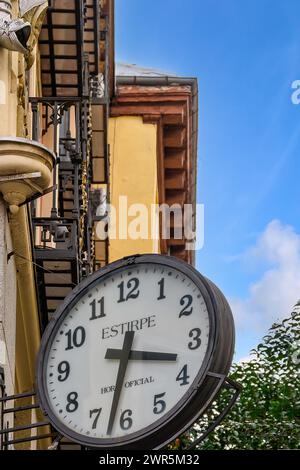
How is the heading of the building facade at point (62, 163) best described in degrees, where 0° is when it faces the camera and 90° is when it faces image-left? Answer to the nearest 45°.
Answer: approximately 270°

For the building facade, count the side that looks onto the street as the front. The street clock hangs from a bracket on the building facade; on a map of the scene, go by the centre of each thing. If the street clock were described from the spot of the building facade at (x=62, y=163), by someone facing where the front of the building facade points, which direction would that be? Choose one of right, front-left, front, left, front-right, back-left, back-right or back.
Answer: right
